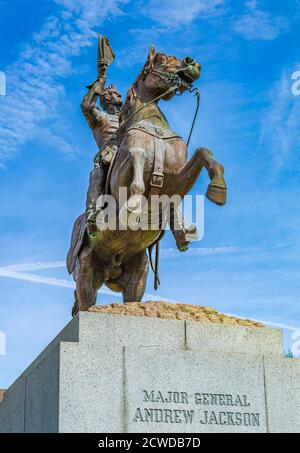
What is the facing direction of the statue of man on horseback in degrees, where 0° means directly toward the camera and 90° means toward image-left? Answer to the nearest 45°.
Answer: approximately 315°
